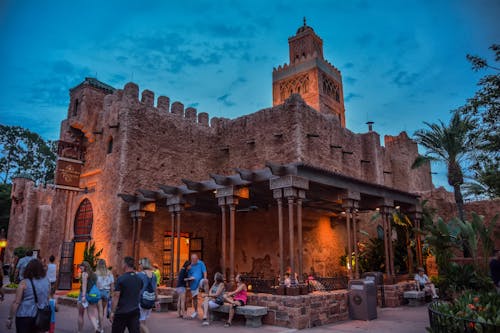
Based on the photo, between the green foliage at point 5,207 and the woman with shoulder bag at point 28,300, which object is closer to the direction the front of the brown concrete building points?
the woman with shoulder bag

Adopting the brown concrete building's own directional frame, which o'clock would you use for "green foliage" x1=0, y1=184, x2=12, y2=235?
The green foliage is roughly at 3 o'clock from the brown concrete building.

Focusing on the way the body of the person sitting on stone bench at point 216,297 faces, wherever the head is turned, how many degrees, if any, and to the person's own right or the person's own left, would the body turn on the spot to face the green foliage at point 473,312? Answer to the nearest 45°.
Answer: approximately 90° to the person's own left

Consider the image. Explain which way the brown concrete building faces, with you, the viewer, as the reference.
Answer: facing the viewer and to the left of the viewer

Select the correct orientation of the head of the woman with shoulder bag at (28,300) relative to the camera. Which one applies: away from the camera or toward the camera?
away from the camera

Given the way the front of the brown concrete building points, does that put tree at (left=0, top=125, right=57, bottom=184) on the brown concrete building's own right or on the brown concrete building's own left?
on the brown concrete building's own right
